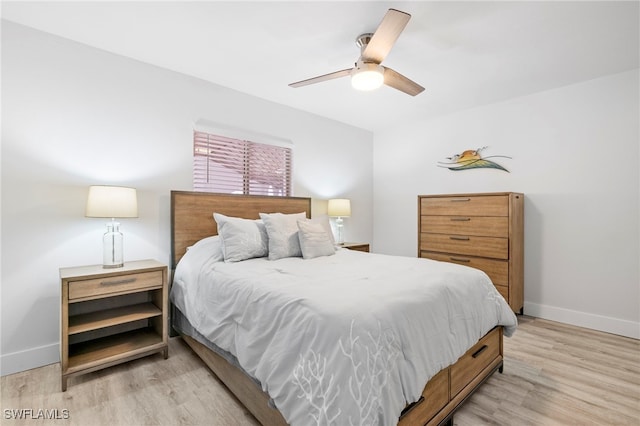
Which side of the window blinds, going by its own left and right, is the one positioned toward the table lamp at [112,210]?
right

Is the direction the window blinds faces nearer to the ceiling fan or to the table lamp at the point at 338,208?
the ceiling fan

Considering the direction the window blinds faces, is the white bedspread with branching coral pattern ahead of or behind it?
ahead

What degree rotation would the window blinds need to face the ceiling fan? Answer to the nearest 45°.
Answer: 0° — it already faces it

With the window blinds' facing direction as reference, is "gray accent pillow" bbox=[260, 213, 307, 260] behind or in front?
in front

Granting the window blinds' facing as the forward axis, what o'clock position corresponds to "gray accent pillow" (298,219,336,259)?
The gray accent pillow is roughly at 10 o'clock from the window blinds.

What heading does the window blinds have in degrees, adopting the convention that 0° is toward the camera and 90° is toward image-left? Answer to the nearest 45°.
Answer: approximately 315°

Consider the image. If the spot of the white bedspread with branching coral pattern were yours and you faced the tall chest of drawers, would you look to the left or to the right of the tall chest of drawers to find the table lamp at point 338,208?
left

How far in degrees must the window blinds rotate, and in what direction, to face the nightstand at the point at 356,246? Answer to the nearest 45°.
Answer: approximately 45° to its left
